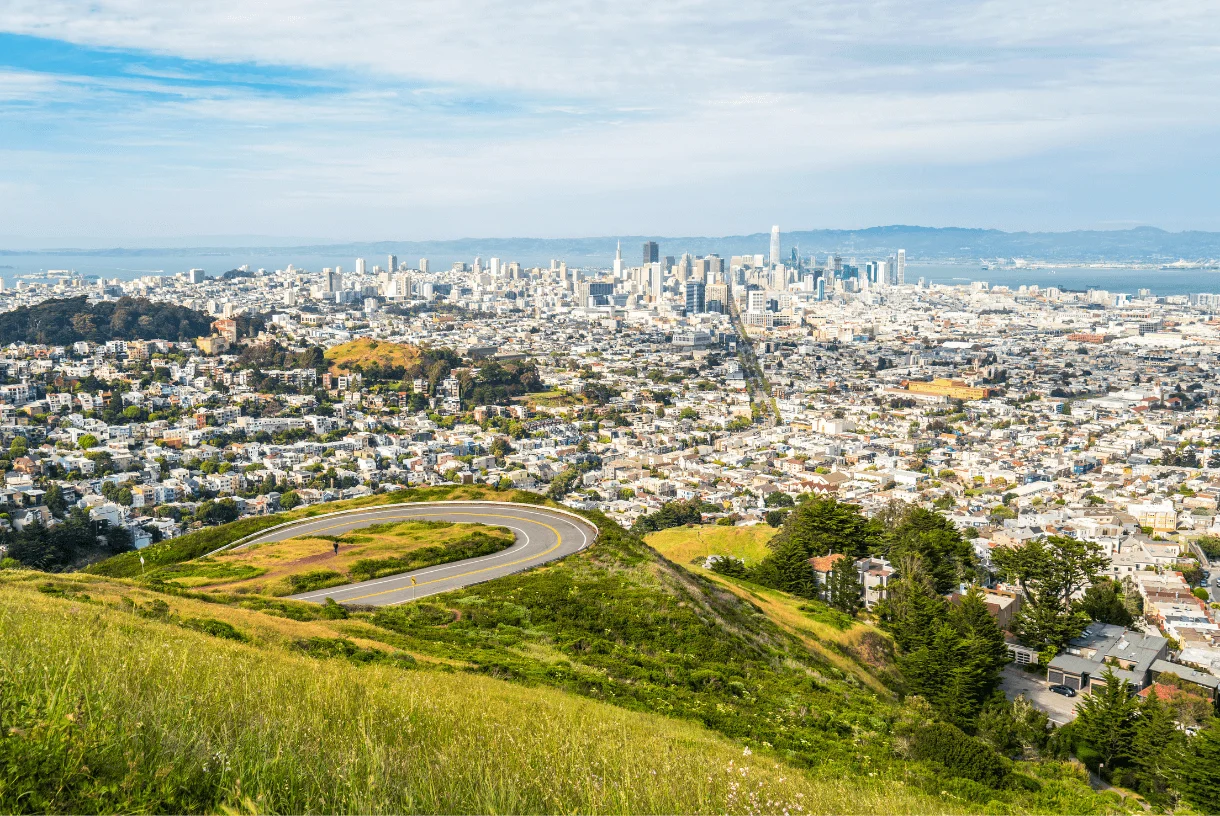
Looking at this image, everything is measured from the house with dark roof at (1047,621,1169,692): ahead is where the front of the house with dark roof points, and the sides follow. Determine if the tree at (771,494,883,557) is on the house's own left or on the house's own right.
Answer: on the house's own right

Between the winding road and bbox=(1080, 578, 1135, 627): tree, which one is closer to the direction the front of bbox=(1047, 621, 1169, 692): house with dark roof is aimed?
the winding road

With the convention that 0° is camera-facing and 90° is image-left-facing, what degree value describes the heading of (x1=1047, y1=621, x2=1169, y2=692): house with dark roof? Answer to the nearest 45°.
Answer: approximately 45°

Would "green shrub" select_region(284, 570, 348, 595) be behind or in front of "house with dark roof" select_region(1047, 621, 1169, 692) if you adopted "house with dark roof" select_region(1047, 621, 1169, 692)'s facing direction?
in front

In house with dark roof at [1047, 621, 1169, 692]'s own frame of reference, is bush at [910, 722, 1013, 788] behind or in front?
in front

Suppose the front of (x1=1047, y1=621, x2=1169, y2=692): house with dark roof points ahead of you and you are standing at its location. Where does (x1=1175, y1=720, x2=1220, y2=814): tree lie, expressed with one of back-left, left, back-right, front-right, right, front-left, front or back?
front-left

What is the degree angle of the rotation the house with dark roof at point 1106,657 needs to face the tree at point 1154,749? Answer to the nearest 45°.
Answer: approximately 45° to its left

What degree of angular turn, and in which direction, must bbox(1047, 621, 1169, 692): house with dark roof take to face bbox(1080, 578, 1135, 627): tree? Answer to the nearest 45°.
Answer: approximately 135° to its right
